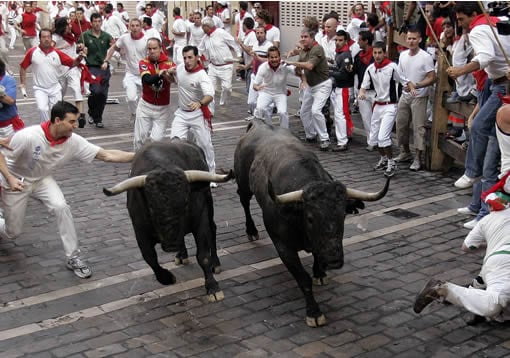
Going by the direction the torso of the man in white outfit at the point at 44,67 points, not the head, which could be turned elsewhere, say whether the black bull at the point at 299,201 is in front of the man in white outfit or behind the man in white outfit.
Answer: in front

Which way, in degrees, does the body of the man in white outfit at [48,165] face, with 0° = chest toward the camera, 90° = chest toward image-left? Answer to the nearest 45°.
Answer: approximately 315°

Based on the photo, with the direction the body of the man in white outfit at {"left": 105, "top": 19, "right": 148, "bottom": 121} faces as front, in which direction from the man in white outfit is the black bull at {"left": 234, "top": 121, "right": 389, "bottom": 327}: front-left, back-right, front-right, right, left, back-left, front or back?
front

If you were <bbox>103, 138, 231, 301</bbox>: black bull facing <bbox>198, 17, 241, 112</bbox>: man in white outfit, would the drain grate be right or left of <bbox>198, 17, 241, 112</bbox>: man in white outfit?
right

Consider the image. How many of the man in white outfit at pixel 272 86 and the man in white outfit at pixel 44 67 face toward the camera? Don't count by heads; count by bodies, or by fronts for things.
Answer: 2

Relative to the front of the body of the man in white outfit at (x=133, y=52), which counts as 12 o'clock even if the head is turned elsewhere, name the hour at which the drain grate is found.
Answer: The drain grate is roughly at 11 o'clock from the man in white outfit.

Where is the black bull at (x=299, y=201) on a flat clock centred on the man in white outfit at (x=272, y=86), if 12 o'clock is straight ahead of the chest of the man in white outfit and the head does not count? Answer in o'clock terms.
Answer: The black bull is roughly at 12 o'clock from the man in white outfit.

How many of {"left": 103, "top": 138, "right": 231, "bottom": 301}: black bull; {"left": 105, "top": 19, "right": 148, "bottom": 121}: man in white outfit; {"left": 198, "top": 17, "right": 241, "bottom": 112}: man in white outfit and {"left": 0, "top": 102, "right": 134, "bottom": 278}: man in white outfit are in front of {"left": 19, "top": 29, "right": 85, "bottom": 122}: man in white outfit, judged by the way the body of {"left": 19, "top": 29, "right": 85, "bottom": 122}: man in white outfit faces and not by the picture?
2

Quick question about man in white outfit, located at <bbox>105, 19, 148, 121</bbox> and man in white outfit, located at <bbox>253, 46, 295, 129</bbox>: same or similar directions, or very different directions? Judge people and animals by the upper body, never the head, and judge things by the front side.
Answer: same or similar directions

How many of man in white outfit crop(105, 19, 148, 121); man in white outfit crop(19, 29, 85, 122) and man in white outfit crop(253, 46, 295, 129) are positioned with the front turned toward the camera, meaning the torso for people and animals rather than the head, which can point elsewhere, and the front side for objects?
3

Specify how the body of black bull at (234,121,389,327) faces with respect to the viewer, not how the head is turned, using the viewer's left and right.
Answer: facing the viewer and to the right of the viewer

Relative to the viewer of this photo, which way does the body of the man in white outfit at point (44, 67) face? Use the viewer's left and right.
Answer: facing the viewer

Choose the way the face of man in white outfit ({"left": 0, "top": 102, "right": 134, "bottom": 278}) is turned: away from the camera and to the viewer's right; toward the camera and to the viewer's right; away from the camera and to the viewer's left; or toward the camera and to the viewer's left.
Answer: toward the camera and to the viewer's right

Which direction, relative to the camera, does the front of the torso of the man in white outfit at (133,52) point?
toward the camera

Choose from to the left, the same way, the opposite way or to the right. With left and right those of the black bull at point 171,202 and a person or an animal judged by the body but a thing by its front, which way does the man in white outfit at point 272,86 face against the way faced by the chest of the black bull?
the same way

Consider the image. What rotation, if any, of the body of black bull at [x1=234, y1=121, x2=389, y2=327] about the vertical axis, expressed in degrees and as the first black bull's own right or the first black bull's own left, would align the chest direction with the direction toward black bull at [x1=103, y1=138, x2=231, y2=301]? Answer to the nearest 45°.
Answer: approximately 135° to the first black bull's own right
